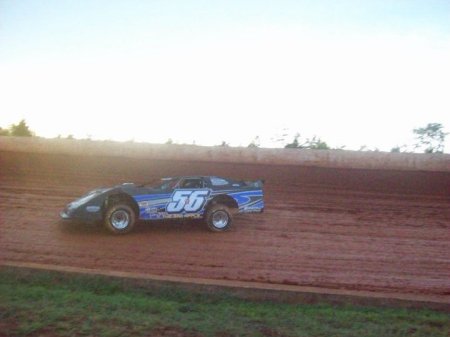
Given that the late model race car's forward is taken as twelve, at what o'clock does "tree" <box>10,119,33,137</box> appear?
The tree is roughly at 2 o'clock from the late model race car.

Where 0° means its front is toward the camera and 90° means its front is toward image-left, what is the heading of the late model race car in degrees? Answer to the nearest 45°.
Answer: approximately 90°
